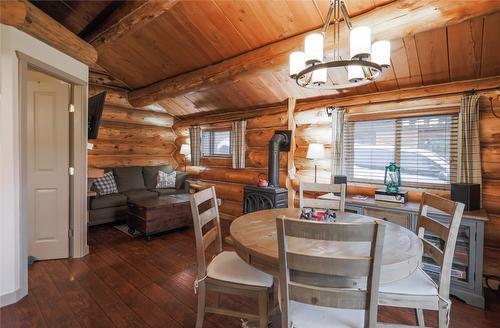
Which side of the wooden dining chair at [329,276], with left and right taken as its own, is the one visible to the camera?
back

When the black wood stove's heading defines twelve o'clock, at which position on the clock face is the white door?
The white door is roughly at 1 o'clock from the black wood stove.

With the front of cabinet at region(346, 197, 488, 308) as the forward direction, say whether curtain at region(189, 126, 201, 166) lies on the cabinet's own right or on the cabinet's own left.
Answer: on the cabinet's own right

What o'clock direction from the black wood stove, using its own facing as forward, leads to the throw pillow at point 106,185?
The throw pillow is roughly at 2 o'clock from the black wood stove.

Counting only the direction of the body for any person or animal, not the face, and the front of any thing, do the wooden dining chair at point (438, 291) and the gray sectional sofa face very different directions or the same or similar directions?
very different directions

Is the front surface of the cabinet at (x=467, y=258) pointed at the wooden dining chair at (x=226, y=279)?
yes

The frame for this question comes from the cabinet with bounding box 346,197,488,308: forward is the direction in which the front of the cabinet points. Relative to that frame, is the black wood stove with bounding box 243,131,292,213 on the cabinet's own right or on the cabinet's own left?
on the cabinet's own right
